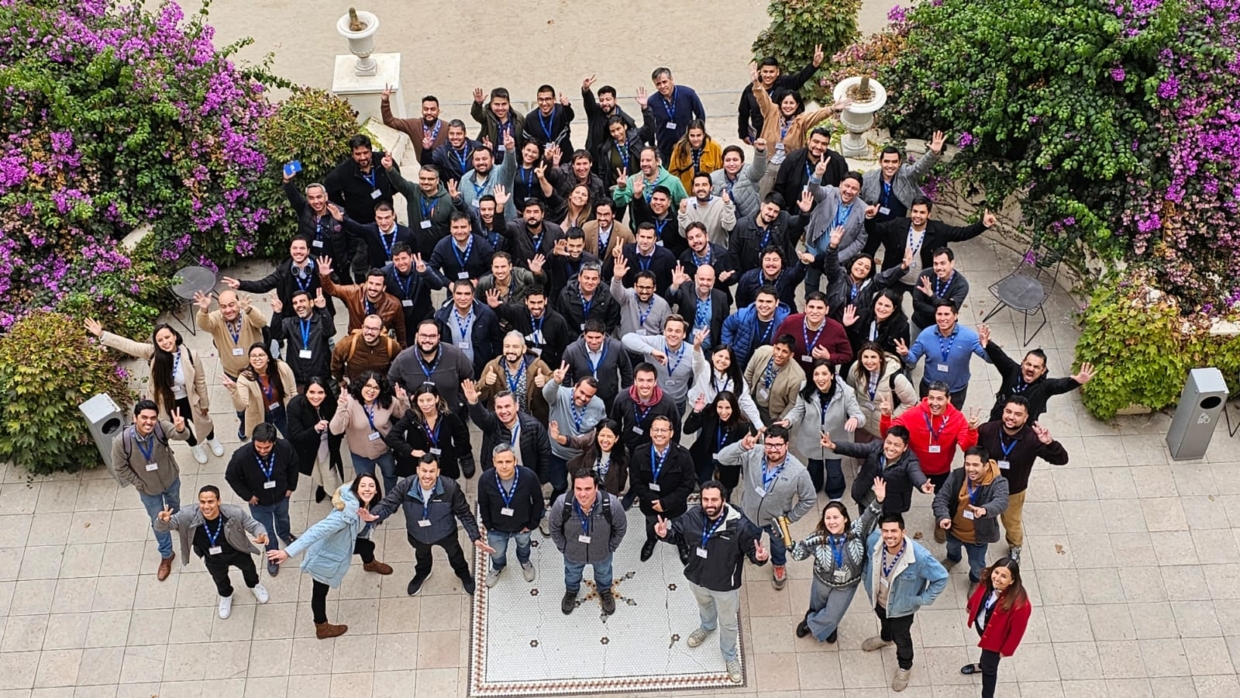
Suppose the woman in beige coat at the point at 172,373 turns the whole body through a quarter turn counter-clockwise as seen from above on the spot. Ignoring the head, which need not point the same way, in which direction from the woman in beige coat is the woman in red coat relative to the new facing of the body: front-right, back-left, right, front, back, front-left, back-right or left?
front-right

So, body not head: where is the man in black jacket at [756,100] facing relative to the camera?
toward the camera

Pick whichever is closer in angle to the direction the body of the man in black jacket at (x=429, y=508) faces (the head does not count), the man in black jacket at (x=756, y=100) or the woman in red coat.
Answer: the woman in red coat

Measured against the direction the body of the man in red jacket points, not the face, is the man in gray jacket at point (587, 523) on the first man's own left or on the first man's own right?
on the first man's own right

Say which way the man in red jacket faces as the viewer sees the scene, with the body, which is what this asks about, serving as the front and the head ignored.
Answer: toward the camera

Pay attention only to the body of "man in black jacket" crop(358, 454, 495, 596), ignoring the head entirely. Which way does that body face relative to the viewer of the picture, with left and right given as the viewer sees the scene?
facing the viewer

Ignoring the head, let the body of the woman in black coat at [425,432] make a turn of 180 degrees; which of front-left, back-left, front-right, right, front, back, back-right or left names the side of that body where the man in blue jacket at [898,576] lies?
back-right

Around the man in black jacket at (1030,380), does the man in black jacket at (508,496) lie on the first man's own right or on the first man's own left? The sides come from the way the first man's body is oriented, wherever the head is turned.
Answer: on the first man's own right

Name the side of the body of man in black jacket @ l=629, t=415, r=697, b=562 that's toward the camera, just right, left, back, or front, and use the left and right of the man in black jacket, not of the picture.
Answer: front

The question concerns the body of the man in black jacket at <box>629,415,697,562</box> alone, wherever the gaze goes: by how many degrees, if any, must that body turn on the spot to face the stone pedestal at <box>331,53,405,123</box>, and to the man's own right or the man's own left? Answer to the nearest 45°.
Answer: approximately 135° to the man's own right

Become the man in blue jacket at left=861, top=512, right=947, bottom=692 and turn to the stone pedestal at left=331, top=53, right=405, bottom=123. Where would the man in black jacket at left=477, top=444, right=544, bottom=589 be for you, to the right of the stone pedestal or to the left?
left
